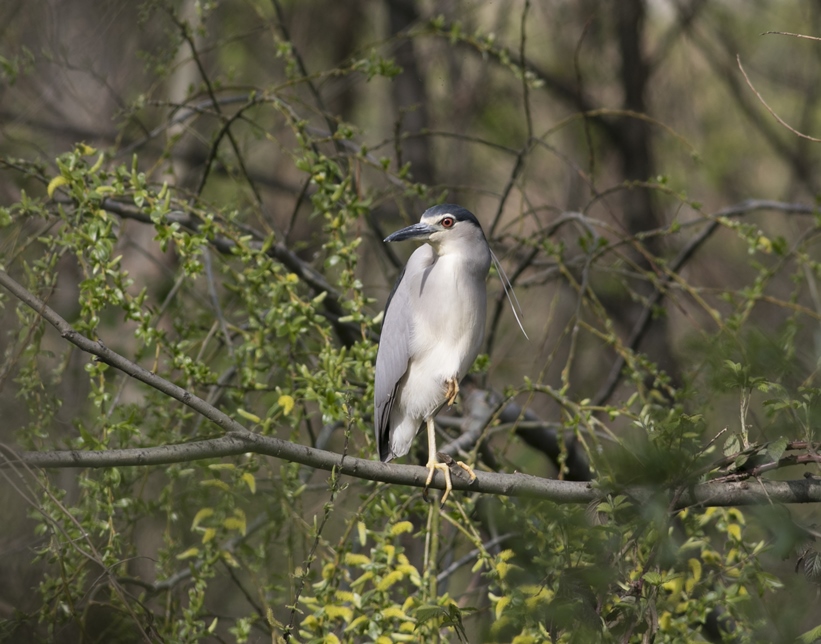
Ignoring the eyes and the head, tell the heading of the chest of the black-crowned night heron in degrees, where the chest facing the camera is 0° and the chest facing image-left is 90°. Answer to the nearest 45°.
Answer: approximately 315°
